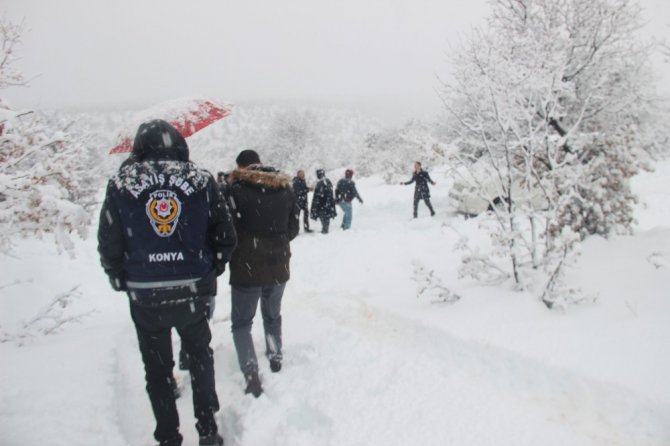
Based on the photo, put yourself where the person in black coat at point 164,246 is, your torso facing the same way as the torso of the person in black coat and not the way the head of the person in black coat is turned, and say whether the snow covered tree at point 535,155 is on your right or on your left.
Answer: on your right

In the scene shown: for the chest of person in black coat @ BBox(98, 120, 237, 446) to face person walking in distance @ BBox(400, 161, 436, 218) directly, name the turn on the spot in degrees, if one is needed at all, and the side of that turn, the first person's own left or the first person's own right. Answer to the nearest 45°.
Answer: approximately 45° to the first person's own right

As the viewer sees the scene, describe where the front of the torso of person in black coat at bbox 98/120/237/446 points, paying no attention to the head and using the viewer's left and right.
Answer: facing away from the viewer

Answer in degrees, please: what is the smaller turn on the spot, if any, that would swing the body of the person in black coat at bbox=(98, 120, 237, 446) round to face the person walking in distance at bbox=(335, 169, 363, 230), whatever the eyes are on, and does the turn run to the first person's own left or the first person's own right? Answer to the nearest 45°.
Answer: approximately 45° to the first person's own right

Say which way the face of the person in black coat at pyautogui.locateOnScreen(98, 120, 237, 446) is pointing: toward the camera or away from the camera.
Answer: away from the camera
